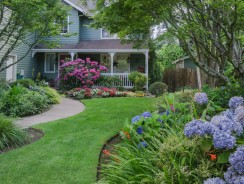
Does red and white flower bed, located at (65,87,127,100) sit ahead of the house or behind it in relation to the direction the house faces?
ahead

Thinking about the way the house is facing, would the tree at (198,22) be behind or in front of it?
in front

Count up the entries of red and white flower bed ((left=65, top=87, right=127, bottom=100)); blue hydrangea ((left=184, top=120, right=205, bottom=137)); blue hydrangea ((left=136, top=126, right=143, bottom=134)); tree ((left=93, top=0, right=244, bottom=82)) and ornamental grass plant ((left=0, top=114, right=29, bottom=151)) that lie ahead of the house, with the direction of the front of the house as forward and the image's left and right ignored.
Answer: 5

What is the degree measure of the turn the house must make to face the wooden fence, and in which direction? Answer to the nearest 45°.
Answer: approximately 45° to its left

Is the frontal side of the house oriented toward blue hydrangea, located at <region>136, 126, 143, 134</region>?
yes

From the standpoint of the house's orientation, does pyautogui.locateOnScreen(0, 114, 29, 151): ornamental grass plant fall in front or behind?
in front

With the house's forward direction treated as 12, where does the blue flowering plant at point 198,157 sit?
The blue flowering plant is roughly at 12 o'clock from the house.

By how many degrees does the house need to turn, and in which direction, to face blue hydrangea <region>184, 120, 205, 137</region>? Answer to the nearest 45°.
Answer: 0° — it already faces it

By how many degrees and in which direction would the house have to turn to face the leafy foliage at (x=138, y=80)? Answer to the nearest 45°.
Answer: approximately 45° to its left

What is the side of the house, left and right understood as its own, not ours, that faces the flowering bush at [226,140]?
front

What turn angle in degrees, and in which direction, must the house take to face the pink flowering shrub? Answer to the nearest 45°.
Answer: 0° — it already faces it

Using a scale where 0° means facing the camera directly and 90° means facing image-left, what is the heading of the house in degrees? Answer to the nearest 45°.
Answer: approximately 0°
